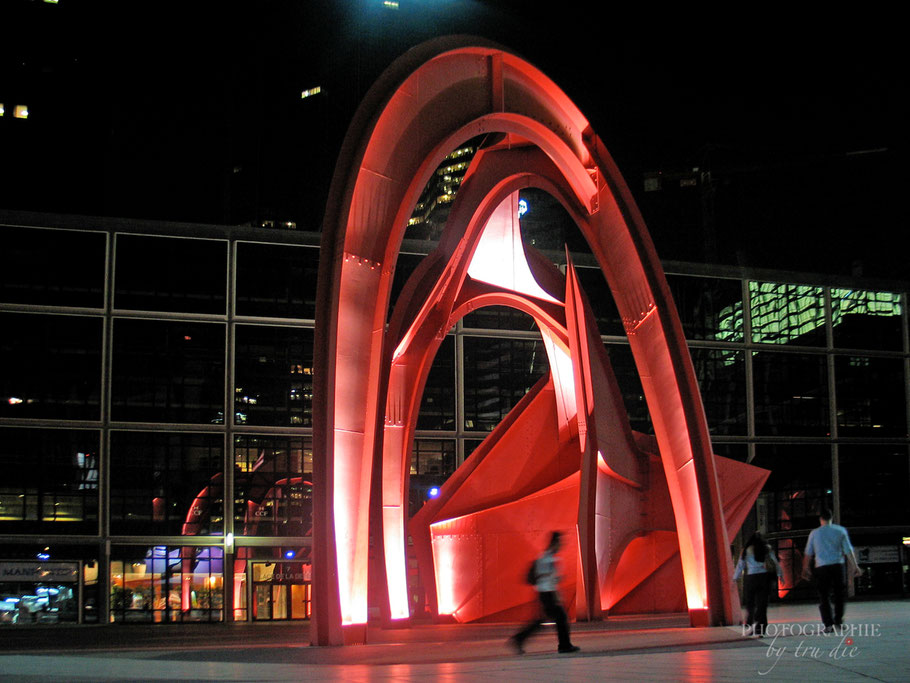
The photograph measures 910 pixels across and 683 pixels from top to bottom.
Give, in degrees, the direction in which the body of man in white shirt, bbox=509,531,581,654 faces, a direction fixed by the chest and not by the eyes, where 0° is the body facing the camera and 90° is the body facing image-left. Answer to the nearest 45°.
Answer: approximately 270°

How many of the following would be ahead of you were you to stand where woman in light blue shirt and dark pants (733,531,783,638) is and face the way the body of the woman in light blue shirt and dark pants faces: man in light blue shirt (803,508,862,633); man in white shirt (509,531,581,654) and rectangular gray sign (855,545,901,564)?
1

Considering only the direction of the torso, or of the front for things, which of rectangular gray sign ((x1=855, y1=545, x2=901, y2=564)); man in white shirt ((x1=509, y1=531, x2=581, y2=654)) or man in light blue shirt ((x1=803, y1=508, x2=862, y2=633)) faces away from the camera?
man in light blue shirt ((x1=803, y1=508, x2=862, y2=633))

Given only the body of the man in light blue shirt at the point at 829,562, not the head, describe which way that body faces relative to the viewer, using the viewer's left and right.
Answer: facing away from the viewer

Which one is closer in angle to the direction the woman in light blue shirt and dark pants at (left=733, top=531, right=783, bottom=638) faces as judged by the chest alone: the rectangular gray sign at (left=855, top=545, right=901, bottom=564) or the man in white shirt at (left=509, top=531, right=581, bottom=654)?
the rectangular gray sign

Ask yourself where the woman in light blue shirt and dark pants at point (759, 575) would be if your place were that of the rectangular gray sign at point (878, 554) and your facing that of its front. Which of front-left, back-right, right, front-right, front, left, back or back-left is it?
front

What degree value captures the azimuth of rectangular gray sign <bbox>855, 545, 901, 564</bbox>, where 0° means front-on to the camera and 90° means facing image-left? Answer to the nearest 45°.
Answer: approximately 0°

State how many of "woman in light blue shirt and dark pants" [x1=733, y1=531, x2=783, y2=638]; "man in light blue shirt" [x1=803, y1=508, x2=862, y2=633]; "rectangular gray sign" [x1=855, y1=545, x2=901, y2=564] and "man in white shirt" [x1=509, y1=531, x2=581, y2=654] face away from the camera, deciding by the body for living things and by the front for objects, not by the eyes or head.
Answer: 2

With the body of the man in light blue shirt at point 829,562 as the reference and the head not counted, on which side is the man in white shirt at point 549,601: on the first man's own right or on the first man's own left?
on the first man's own left

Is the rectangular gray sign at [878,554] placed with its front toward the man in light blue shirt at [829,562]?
yes

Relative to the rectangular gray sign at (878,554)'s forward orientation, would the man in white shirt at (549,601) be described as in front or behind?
in front

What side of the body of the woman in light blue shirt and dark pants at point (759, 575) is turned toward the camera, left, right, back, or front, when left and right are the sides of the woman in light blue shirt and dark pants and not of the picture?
back

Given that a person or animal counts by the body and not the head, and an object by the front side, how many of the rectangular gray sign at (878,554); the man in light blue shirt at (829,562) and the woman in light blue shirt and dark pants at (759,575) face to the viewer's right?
0
